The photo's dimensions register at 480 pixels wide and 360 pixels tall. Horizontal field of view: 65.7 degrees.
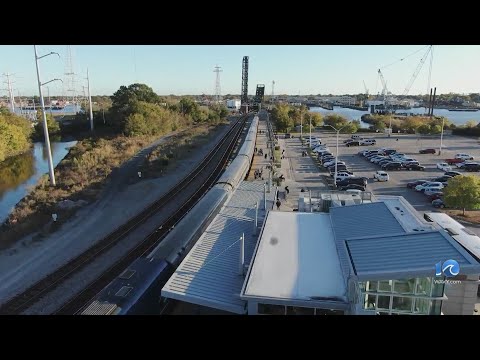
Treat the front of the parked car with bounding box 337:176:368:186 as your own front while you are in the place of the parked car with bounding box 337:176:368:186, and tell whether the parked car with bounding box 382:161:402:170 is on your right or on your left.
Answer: on your right

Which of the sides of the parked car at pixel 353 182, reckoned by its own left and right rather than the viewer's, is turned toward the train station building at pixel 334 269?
left

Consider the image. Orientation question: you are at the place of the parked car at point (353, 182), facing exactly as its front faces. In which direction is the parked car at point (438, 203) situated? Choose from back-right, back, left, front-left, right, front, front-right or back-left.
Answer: back-left

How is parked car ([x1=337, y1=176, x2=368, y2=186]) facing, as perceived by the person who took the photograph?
facing to the left of the viewer

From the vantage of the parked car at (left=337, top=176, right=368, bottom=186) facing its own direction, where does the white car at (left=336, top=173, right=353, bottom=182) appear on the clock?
The white car is roughly at 2 o'clock from the parked car.

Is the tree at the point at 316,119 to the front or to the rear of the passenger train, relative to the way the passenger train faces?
to the rear
